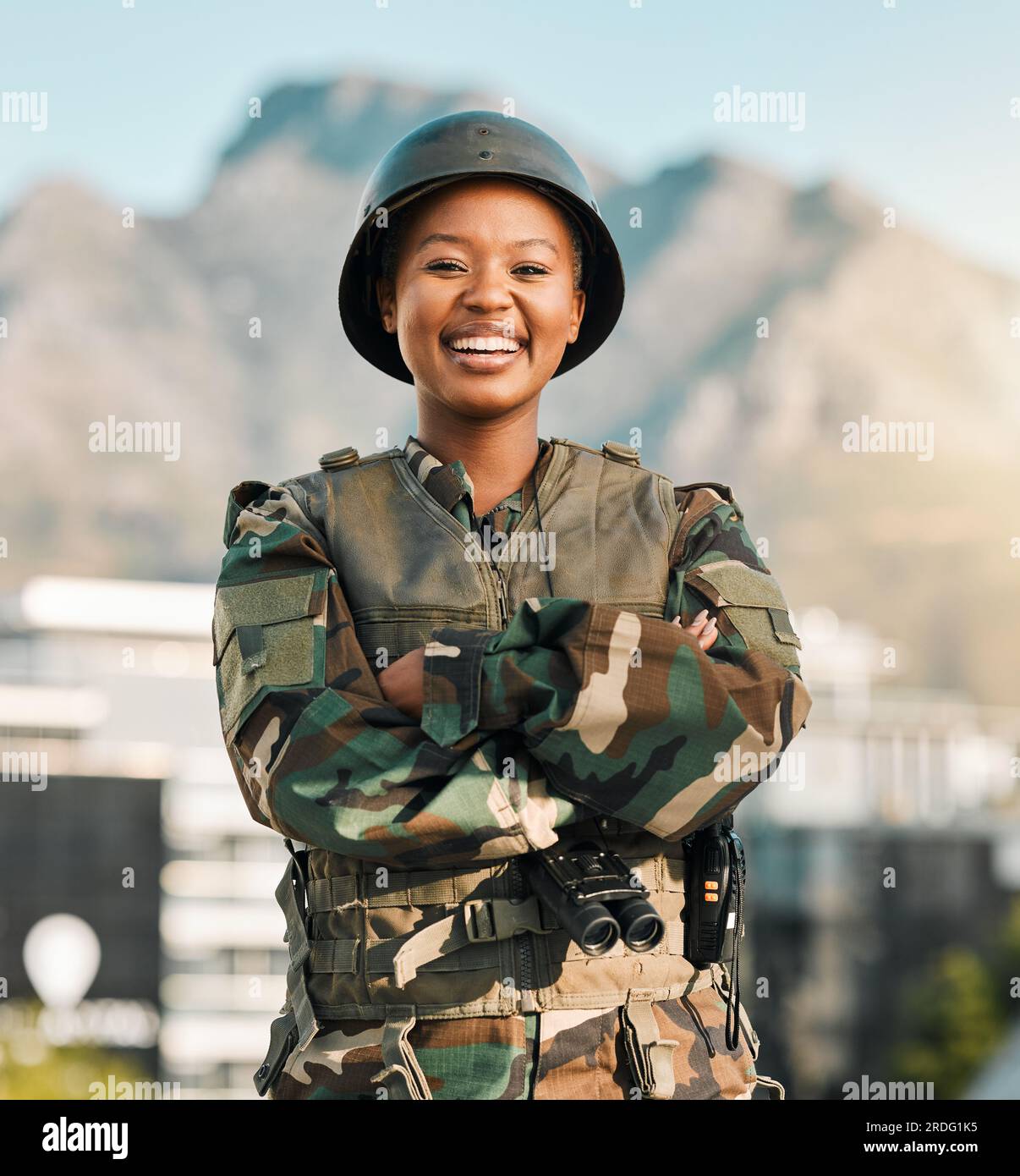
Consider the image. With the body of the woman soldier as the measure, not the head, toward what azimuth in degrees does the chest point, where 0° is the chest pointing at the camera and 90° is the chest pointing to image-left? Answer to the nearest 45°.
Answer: approximately 0°
